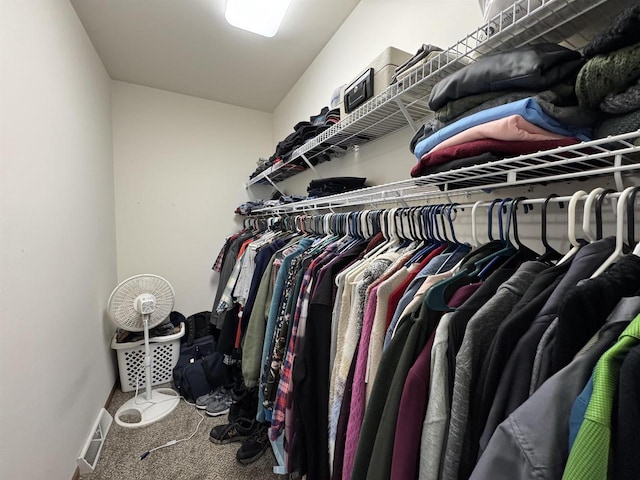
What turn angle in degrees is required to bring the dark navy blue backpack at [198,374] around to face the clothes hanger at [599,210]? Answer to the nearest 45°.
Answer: approximately 45° to its left

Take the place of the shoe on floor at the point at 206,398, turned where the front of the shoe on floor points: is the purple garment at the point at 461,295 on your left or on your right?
on your left

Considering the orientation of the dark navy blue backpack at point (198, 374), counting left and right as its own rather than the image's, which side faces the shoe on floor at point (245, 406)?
left

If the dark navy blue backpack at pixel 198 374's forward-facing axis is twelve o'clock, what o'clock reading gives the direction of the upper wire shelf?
The upper wire shelf is roughly at 10 o'clock from the dark navy blue backpack.

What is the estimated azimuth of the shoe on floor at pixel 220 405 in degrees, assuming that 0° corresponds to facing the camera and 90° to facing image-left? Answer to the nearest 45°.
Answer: approximately 45°

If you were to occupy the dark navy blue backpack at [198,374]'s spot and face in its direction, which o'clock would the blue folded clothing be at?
The blue folded clothing is roughly at 10 o'clock from the dark navy blue backpack.

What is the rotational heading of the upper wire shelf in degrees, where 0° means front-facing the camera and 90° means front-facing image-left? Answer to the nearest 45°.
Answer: approximately 45°

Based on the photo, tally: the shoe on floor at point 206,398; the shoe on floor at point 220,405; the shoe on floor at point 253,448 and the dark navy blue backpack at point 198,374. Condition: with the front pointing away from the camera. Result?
0

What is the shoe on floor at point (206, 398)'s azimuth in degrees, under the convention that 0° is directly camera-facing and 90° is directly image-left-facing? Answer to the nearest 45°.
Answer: approximately 45°
